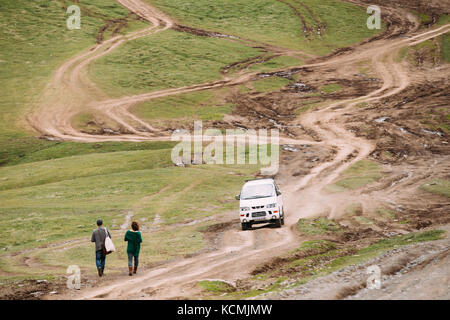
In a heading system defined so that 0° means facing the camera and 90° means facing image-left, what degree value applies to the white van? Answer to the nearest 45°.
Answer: approximately 0°
